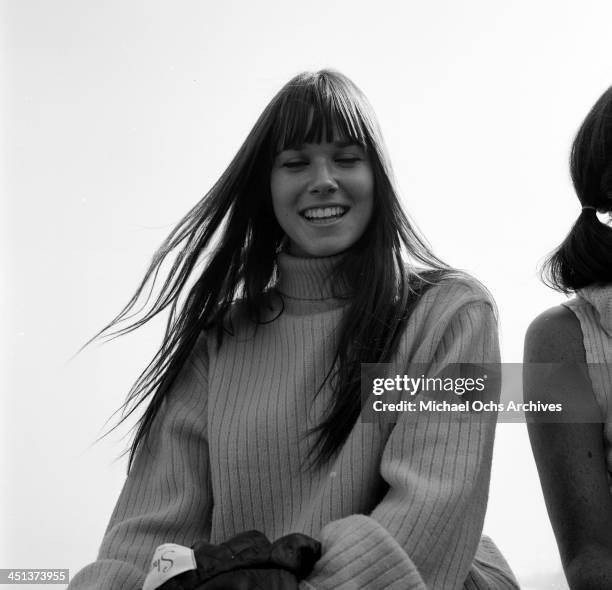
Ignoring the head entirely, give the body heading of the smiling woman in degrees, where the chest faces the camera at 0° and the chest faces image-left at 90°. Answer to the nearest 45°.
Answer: approximately 0°

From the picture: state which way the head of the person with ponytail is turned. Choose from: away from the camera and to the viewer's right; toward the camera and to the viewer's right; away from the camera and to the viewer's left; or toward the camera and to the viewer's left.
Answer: away from the camera and to the viewer's right
